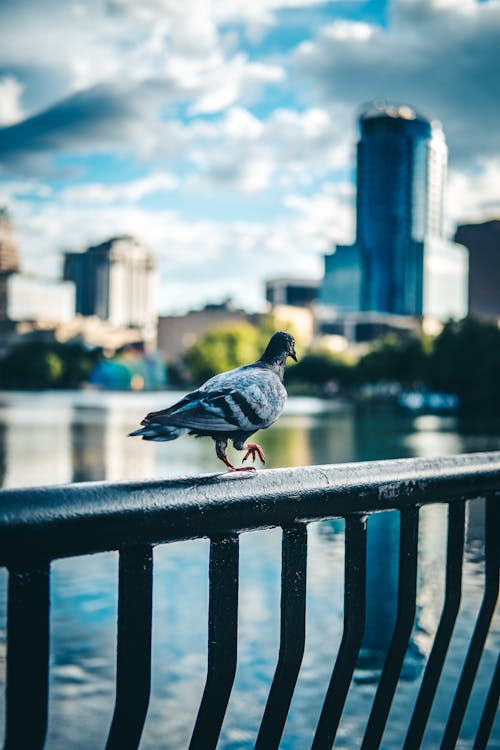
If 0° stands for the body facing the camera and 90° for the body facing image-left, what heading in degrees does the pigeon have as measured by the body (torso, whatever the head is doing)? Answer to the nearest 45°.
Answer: approximately 270°
